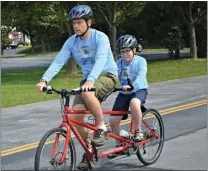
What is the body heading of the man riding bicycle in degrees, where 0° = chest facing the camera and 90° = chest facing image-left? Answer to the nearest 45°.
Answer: approximately 45°

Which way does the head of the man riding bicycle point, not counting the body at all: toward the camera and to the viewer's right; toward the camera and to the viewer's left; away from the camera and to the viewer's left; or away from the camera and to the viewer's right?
toward the camera and to the viewer's left

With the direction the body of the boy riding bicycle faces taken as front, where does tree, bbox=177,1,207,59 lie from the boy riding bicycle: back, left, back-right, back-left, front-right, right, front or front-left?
back-right

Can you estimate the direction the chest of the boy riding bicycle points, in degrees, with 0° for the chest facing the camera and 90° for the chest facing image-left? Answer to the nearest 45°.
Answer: approximately 45°

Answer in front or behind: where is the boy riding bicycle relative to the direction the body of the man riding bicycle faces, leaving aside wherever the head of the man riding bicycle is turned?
behind

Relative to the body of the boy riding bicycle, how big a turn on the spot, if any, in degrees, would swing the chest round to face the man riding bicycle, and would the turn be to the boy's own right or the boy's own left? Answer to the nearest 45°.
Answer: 0° — they already face them

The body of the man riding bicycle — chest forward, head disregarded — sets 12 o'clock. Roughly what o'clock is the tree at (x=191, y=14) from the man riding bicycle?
The tree is roughly at 5 o'clock from the man riding bicycle.

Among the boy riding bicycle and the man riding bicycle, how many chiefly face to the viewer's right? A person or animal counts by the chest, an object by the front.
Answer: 0
